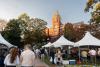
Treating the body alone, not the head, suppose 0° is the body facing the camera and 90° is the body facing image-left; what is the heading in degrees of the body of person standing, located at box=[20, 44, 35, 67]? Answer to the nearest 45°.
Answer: approximately 180°

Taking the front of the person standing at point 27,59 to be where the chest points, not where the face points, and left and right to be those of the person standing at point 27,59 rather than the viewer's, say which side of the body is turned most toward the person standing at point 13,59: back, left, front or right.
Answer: left
